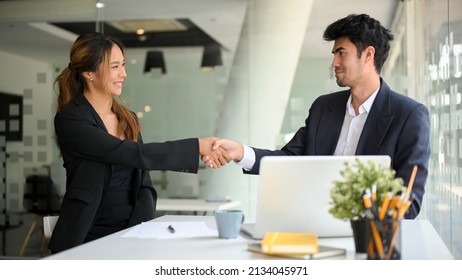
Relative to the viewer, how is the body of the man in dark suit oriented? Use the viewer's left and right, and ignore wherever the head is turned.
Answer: facing the viewer and to the left of the viewer

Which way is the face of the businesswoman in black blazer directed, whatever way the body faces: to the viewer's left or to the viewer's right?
to the viewer's right

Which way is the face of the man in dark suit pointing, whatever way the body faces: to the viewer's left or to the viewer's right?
to the viewer's left

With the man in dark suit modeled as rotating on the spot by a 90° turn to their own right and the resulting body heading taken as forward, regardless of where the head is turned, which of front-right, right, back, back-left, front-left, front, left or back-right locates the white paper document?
left

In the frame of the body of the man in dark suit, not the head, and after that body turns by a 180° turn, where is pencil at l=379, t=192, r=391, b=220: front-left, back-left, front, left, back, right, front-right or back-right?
back-right

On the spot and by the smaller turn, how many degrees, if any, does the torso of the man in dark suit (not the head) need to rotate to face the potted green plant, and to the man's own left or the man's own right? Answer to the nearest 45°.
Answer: approximately 45° to the man's own left
